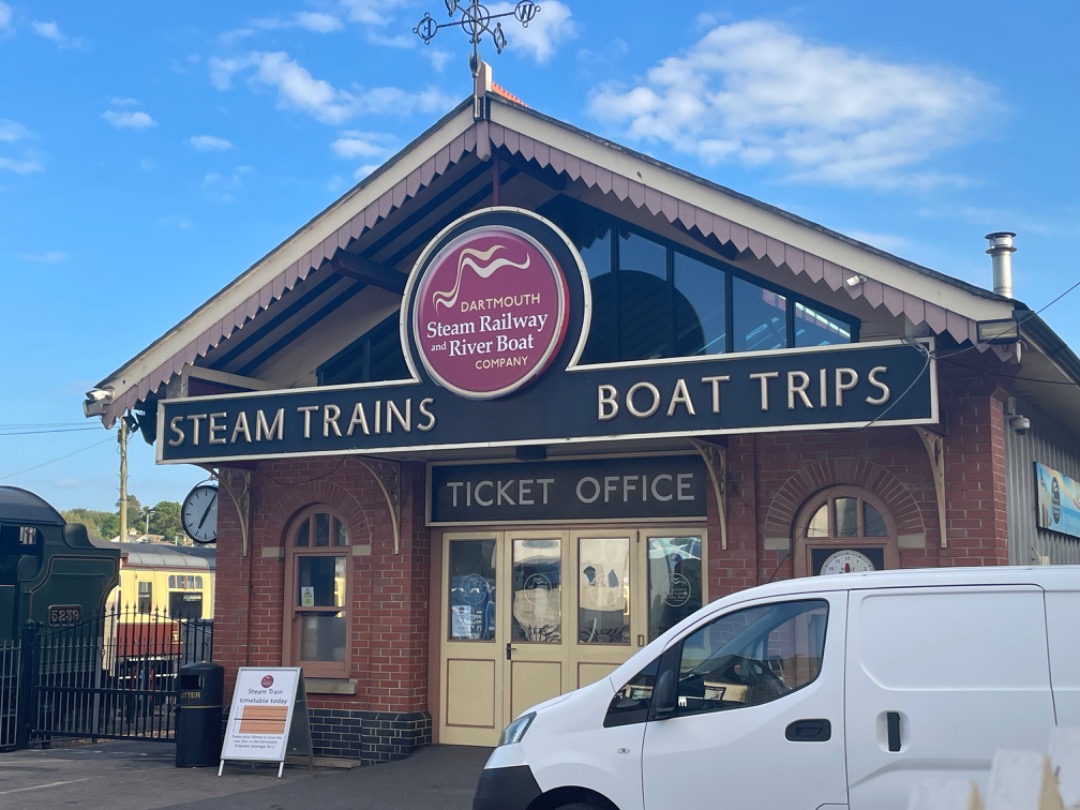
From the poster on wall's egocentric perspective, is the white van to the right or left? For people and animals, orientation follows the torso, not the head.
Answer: on its right

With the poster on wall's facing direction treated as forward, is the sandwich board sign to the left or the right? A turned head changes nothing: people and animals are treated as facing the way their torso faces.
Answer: on its right

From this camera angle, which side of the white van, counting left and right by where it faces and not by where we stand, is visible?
left

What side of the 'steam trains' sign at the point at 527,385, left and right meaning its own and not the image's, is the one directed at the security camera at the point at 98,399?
right

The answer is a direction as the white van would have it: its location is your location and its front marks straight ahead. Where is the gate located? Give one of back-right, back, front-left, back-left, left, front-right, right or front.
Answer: front-right

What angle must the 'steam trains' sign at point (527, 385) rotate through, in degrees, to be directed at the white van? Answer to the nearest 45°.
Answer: approximately 45° to its left

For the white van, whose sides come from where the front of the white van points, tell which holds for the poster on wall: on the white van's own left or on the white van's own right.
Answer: on the white van's own right

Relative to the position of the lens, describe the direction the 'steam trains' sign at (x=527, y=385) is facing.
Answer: facing the viewer and to the left of the viewer

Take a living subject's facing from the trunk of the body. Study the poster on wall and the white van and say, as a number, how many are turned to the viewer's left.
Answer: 1

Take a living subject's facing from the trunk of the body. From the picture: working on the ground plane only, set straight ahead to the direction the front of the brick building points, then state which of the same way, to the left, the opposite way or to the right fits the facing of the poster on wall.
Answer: to the left

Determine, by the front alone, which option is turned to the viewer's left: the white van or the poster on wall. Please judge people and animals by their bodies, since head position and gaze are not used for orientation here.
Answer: the white van
